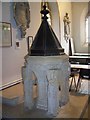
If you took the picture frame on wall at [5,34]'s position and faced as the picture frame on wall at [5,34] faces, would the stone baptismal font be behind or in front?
in front

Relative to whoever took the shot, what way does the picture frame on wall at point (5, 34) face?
facing the viewer and to the right of the viewer
